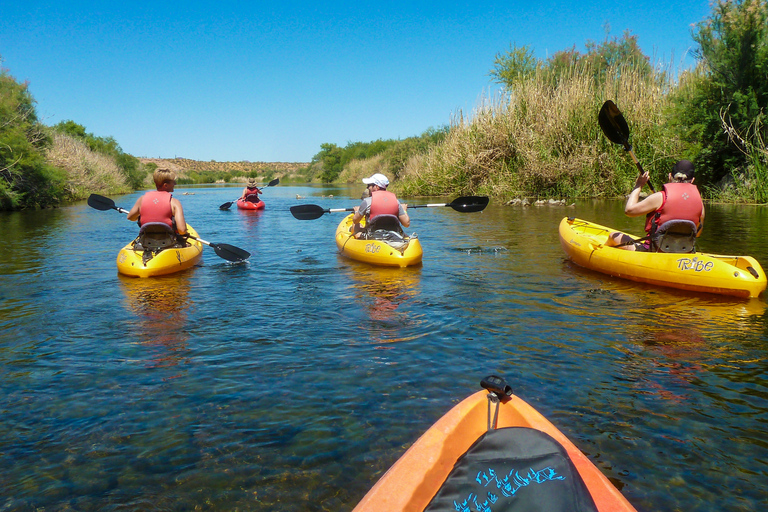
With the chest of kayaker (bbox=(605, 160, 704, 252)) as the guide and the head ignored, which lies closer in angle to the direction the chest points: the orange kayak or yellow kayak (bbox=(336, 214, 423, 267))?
the yellow kayak

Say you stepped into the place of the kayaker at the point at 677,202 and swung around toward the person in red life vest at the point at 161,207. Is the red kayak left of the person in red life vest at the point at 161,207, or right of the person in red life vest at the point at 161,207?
right

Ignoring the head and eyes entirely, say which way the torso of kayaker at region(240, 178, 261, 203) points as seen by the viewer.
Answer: away from the camera

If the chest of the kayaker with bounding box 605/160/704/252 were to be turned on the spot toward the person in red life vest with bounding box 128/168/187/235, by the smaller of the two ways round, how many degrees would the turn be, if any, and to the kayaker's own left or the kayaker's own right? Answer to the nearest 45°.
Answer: approximately 45° to the kayaker's own left

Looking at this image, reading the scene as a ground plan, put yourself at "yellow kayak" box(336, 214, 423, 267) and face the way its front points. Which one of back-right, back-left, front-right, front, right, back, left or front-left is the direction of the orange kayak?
back-left

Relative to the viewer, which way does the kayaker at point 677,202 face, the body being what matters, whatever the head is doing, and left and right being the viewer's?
facing away from the viewer and to the left of the viewer

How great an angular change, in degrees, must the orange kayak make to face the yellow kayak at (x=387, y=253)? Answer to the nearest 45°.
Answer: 0° — it already faces it

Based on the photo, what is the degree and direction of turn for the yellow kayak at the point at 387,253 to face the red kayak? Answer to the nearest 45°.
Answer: approximately 45° to its right

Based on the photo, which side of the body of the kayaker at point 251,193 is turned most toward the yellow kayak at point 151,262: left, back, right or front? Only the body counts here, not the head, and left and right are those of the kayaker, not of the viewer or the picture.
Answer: back

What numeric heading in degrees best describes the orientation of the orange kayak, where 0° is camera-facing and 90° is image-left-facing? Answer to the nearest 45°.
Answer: approximately 180°

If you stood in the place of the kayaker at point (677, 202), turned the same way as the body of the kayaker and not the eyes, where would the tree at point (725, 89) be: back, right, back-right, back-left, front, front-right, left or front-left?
front-right

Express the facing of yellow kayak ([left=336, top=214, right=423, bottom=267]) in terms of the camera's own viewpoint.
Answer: facing away from the viewer and to the left of the viewer

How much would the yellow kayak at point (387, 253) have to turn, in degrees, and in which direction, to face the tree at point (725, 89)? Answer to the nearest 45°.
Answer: approximately 90° to its right
